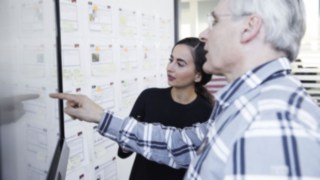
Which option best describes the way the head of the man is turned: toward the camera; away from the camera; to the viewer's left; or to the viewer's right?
to the viewer's left

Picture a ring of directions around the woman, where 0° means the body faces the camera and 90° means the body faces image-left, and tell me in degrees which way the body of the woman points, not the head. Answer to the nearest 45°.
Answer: approximately 45°

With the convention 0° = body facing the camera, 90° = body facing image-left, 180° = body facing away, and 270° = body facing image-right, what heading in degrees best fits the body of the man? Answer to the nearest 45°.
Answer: approximately 90°
